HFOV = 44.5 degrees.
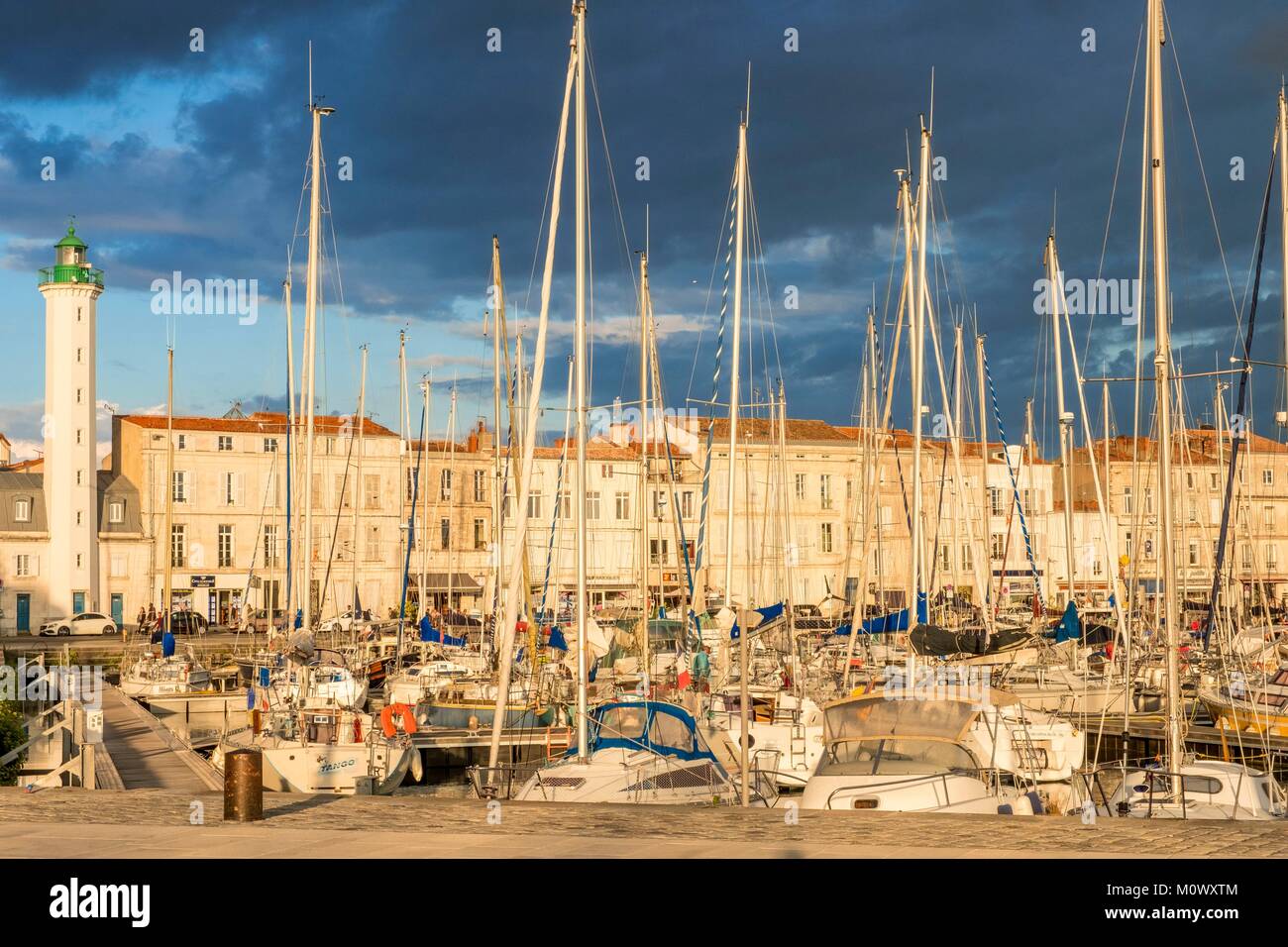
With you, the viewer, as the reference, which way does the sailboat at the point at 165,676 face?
facing to the left of the viewer

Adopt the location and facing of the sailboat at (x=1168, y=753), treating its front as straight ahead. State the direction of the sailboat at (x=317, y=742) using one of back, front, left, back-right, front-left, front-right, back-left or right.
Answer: front-right

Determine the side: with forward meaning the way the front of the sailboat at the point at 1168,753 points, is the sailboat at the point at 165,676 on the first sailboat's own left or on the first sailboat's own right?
on the first sailboat's own right
